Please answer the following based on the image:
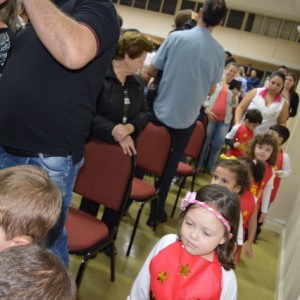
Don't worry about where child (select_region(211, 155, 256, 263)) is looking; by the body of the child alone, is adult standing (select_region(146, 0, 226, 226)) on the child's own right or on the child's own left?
on the child's own right

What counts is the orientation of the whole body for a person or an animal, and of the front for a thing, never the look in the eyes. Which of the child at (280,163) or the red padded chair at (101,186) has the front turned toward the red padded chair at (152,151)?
the child

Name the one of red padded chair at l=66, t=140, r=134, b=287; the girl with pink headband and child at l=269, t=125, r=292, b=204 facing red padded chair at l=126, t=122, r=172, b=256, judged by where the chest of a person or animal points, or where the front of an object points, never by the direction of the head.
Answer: the child

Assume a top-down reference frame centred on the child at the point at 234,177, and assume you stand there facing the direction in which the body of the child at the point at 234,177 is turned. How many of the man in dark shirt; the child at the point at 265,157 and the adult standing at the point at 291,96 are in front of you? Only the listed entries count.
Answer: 1

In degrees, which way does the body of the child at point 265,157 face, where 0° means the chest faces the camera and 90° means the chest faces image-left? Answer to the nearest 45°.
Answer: approximately 0°

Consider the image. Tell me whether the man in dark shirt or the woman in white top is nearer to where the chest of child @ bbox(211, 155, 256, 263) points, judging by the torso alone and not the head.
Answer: the man in dark shirt
